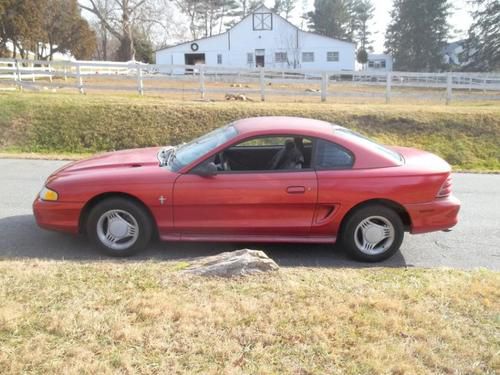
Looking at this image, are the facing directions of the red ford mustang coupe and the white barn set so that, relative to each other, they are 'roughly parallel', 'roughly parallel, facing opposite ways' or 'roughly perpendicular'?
roughly perpendicular

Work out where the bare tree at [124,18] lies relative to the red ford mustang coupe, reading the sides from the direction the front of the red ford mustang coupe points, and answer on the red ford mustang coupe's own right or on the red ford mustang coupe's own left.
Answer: on the red ford mustang coupe's own right

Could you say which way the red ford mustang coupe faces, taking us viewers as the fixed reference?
facing to the left of the viewer

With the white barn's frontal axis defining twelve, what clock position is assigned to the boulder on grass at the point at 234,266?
The boulder on grass is roughly at 12 o'clock from the white barn.

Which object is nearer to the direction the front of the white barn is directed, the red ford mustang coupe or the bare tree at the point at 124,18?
the red ford mustang coupe

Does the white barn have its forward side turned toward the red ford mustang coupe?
yes

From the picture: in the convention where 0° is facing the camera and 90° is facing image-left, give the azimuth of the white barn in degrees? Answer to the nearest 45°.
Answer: approximately 0°

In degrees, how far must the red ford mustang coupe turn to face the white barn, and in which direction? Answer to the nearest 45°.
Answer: approximately 90° to its right

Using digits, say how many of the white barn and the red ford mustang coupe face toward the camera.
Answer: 1
